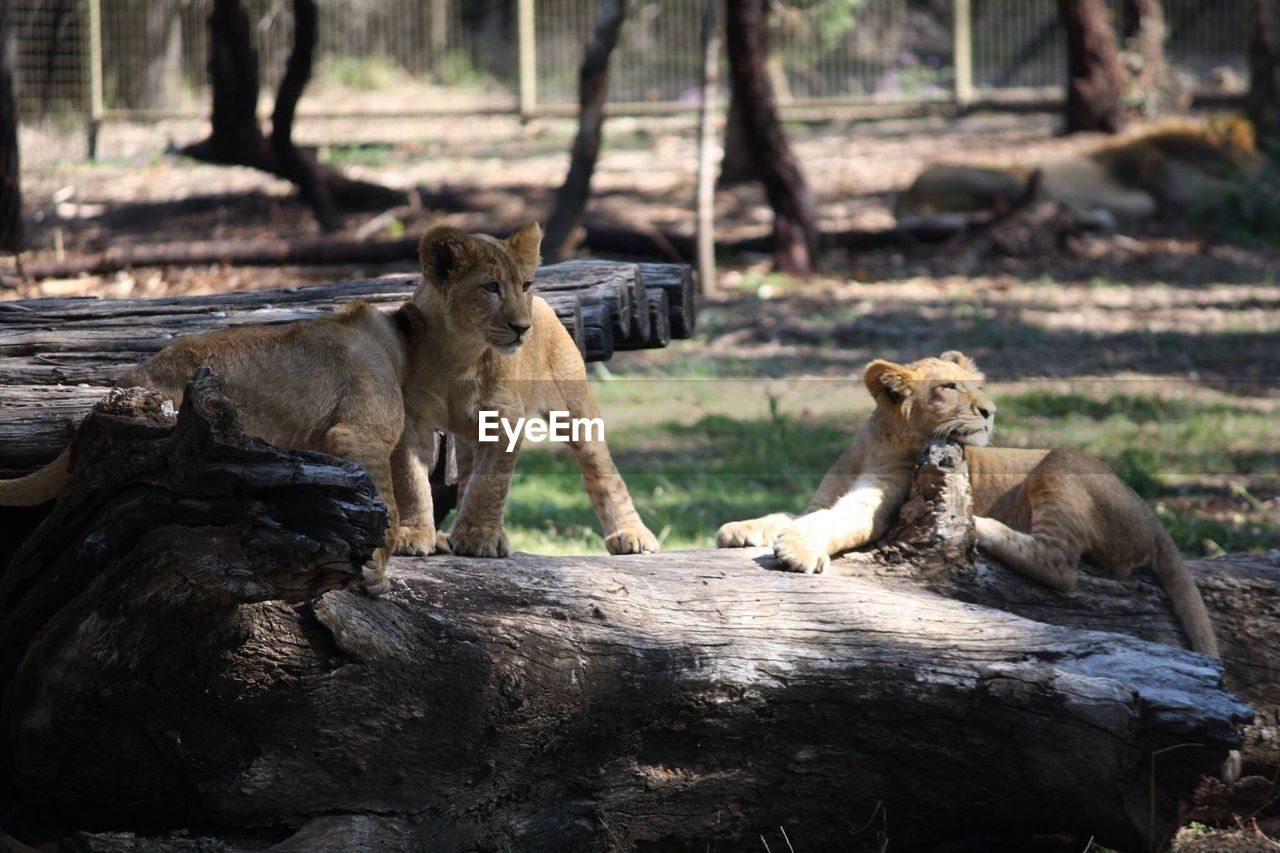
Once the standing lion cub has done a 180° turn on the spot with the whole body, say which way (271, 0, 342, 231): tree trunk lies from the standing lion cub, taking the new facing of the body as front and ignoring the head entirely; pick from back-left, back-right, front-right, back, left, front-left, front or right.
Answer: front-right

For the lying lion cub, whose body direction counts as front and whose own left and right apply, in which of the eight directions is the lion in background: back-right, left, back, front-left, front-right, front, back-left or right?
right

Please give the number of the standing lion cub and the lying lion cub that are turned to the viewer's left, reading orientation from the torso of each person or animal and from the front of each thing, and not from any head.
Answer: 1

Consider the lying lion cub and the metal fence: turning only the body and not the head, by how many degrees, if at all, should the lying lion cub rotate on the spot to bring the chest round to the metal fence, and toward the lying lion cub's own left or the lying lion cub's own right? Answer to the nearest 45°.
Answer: approximately 90° to the lying lion cub's own right

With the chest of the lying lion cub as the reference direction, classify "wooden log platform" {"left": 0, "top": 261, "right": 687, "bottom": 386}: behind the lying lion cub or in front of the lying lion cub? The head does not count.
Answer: in front

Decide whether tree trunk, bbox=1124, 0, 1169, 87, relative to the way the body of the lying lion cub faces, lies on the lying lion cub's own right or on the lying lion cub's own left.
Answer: on the lying lion cub's own right

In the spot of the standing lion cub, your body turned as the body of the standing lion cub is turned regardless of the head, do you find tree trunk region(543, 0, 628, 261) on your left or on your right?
on your left

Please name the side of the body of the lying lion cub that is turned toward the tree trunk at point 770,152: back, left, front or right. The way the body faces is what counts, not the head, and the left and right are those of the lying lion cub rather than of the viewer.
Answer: right

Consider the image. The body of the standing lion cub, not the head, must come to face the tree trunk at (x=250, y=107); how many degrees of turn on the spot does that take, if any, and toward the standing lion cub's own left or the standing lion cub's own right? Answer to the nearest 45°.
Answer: approximately 135° to the standing lion cub's own left

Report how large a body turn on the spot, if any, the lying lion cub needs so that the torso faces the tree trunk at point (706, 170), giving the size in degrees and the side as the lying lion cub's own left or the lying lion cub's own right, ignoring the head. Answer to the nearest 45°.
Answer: approximately 90° to the lying lion cub's own right

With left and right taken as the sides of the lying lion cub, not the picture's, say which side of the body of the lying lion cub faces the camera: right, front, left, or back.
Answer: left

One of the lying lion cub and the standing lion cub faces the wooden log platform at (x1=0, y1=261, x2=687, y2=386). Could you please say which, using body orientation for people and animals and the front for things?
the lying lion cub

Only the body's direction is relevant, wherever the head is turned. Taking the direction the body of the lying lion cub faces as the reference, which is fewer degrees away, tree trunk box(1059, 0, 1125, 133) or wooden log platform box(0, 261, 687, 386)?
the wooden log platform
